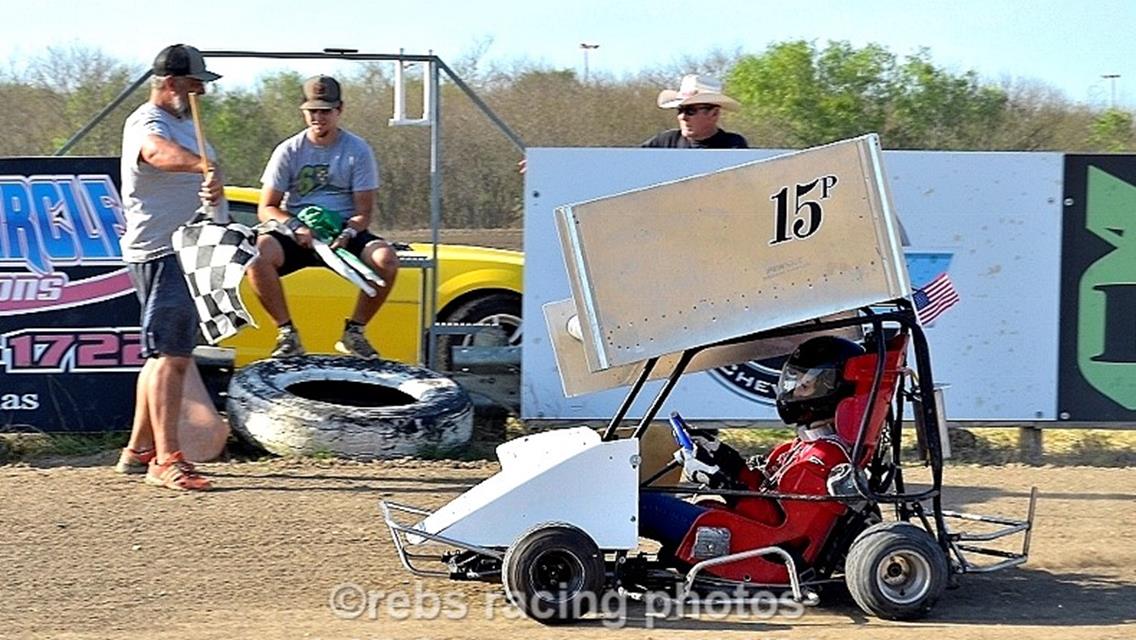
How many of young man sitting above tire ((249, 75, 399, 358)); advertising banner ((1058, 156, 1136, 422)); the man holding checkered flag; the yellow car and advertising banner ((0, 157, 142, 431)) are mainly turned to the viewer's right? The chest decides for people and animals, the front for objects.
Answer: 2

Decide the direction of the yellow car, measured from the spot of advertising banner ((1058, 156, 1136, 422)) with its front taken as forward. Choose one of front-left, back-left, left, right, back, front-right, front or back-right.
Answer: right

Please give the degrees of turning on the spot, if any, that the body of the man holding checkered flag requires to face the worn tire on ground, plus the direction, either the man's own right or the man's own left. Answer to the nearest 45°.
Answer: approximately 45° to the man's own left

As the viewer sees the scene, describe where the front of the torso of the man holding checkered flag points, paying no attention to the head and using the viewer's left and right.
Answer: facing to the right of the viewer

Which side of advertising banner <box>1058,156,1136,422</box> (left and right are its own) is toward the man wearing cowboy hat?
right

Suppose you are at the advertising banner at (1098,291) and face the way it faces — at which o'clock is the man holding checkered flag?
The man holding checkered flag is roughly at 2 o'clock from the advertising banner.

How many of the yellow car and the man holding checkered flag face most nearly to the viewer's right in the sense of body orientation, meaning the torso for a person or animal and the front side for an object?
2

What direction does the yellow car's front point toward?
to the viewer's right

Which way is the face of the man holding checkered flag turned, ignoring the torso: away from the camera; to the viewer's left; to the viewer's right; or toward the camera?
to the viewer's right
